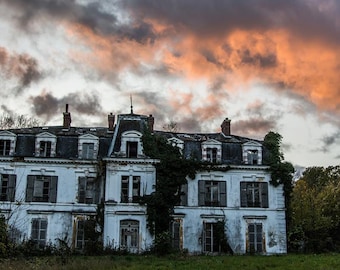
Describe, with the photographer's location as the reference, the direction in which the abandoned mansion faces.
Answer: facing the viewer

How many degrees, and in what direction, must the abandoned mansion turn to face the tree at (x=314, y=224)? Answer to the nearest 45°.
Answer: approximately 135° to its left
